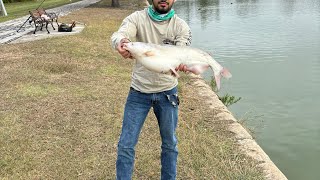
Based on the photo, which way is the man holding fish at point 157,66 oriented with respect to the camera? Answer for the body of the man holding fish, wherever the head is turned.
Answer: toward the camera
